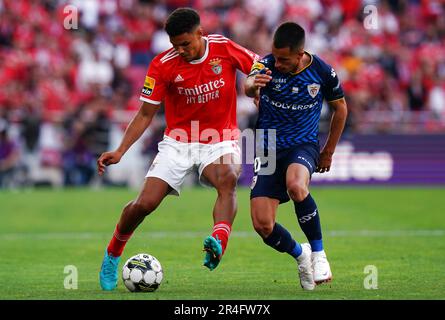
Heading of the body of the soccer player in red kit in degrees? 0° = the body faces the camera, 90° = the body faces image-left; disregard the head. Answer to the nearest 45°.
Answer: approximately 0°

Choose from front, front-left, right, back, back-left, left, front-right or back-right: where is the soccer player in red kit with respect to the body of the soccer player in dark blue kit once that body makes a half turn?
left

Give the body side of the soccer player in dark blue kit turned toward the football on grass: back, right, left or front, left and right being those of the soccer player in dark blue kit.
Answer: right

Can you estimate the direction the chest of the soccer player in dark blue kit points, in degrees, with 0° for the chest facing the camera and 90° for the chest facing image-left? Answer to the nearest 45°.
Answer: approximately 0°
